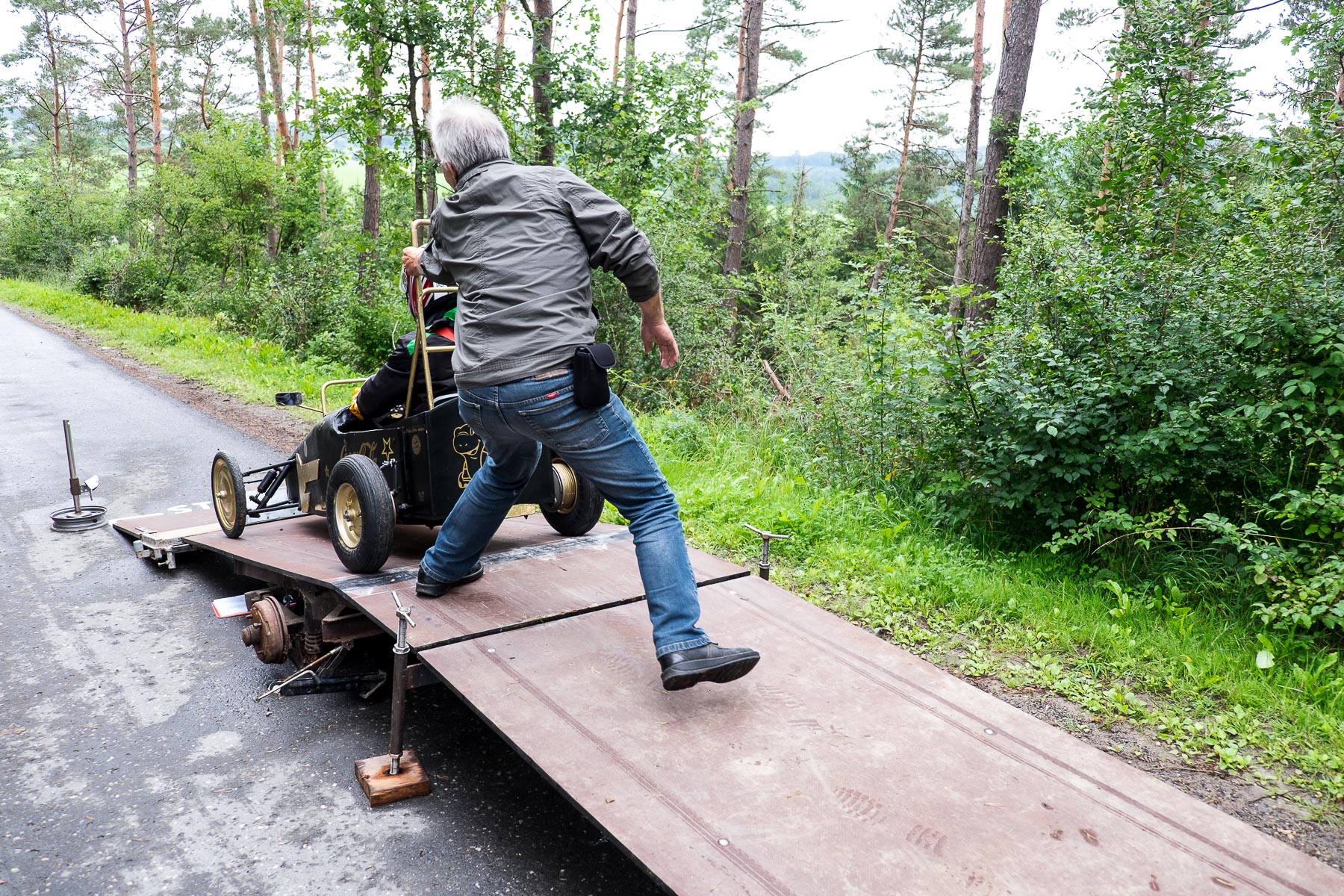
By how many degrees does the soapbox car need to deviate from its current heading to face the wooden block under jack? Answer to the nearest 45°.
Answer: approximately 135° to its left

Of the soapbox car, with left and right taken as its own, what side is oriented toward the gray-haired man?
back

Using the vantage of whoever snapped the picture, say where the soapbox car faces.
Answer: facing away from the viewer and to the left of the viewer

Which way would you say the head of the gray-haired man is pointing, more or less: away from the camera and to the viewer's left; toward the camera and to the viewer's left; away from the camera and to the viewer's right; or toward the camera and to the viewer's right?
away from the camera and to the viewer's left

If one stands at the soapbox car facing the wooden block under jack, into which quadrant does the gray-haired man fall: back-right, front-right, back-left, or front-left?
front-left
